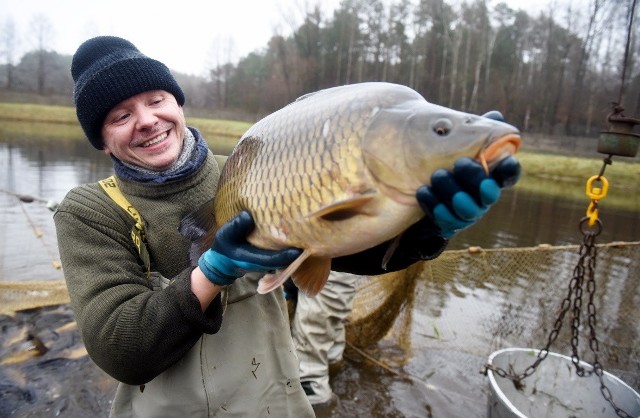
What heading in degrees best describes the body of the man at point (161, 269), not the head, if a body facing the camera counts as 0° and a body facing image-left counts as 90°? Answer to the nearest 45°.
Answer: approximately 315°

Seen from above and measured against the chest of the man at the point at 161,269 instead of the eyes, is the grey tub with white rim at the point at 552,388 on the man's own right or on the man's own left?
on the man's own left

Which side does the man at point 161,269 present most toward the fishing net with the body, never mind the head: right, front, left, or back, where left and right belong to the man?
left
